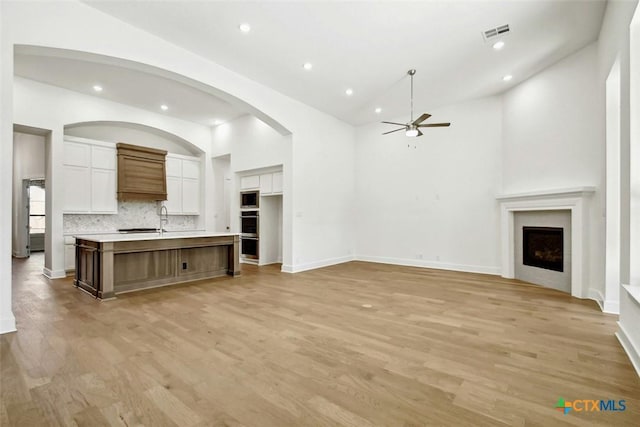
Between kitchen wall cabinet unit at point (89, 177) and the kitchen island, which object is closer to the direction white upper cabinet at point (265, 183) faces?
the kitchen island

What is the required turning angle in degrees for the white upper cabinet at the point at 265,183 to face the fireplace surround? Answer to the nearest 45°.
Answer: approximately 90° to its left

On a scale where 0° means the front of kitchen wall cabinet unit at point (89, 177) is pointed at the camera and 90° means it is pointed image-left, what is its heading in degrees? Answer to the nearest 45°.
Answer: approximately 315°

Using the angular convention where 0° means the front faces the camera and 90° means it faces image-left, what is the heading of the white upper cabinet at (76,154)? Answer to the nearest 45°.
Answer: approximately 315°
